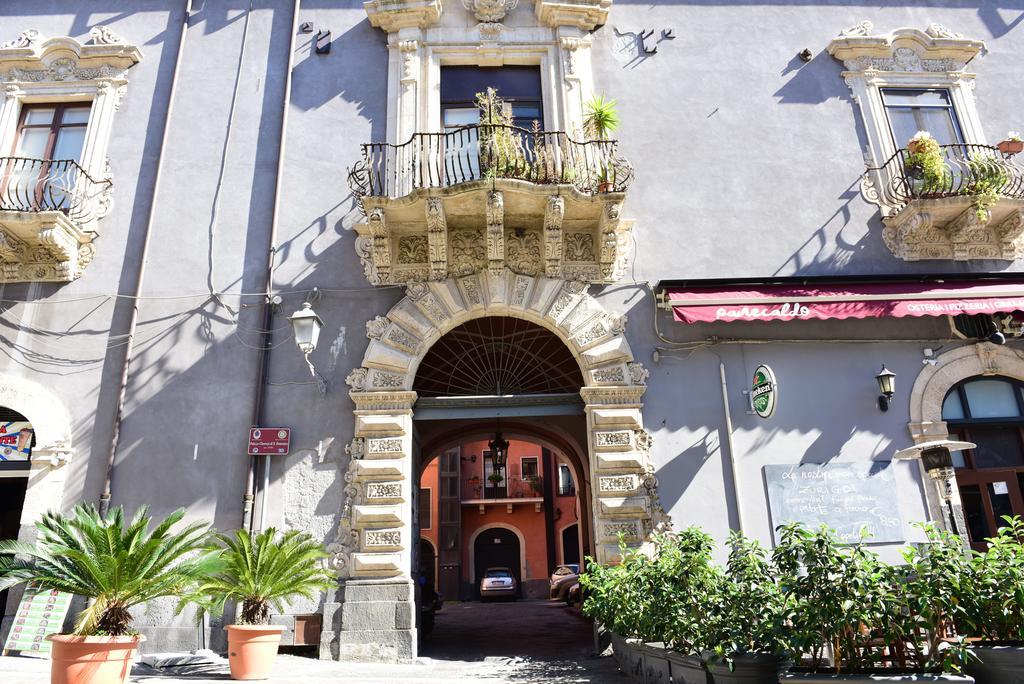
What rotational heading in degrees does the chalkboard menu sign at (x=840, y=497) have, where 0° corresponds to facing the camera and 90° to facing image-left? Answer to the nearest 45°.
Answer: approximately 0°

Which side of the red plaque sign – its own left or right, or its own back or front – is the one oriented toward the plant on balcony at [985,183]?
left

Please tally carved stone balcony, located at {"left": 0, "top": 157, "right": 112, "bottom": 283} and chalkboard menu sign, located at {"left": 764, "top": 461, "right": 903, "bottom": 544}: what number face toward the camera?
2

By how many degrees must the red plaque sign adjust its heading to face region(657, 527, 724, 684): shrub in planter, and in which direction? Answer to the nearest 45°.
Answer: approximately 45° to its left

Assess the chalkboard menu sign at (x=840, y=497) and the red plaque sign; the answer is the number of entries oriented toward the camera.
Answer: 2

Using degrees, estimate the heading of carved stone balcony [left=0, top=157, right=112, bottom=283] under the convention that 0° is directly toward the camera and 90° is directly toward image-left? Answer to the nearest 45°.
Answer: approximately 0°

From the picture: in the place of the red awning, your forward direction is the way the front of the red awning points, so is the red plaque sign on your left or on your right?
on your right
